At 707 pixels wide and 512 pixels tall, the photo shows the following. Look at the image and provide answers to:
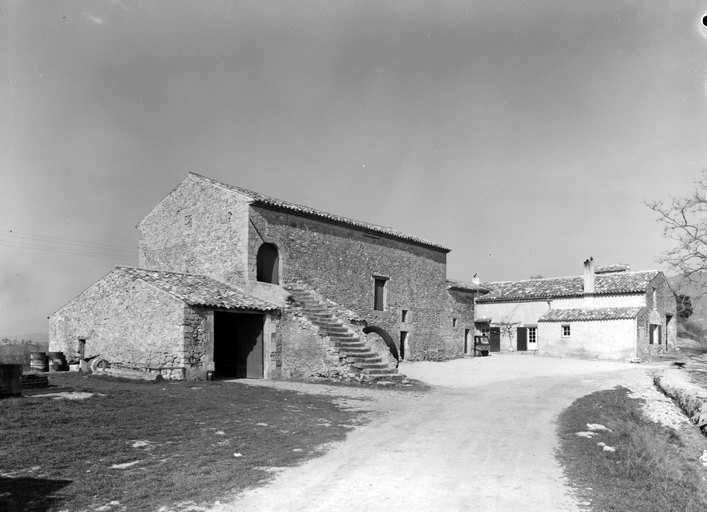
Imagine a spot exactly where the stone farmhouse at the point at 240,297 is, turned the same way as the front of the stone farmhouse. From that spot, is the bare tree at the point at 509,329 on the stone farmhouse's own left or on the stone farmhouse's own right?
on the stone farmhouse's own left

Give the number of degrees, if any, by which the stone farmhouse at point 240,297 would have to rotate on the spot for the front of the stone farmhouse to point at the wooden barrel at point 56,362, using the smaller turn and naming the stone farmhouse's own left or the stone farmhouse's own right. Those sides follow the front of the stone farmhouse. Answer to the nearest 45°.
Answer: approximately 135° to the stone farmhouse's own right

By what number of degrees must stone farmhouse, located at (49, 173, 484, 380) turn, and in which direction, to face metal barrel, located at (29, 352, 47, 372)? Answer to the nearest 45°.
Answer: approximately 135° to its right

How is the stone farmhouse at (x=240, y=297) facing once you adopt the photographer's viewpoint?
facing the viewer and to the right of the viewer

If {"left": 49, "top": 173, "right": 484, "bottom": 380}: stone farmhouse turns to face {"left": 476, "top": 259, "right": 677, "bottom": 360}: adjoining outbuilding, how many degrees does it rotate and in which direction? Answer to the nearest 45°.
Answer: approximately 90° to its left

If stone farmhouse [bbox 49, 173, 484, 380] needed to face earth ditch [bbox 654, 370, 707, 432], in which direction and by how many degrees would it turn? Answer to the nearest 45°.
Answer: approximately 45° to its left
